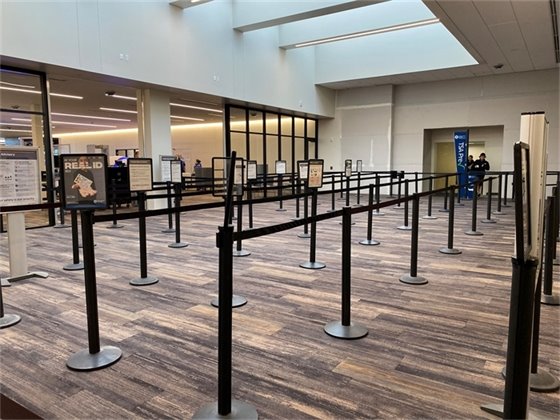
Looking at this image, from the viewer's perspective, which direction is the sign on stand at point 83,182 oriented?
toward the camera

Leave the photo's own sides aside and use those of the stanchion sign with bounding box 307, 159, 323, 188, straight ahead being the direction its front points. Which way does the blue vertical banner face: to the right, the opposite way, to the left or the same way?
the same way

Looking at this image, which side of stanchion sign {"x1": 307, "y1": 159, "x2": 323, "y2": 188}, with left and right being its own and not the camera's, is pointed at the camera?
front

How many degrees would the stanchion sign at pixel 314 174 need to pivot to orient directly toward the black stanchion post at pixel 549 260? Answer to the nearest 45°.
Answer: approximately 45° to its left

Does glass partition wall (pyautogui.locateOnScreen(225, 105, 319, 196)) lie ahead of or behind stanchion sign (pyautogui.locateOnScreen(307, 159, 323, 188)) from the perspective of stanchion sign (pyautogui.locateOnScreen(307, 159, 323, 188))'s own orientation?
behind

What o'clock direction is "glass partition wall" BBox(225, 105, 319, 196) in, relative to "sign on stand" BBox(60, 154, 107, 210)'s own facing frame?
The glass partition wall is roughly at 7 o'clock from the sign on stand.

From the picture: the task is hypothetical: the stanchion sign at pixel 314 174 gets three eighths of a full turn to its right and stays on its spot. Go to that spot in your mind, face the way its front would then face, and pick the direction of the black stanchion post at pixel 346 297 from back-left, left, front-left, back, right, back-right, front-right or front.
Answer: back-left

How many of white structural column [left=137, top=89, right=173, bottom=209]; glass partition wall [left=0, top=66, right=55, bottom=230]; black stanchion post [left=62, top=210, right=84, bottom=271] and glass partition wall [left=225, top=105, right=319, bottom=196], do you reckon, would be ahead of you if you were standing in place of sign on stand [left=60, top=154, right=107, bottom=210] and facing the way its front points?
0

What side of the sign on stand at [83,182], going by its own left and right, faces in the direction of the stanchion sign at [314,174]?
left

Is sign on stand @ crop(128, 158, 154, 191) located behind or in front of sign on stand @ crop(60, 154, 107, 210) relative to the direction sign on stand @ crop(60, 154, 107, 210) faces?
behind

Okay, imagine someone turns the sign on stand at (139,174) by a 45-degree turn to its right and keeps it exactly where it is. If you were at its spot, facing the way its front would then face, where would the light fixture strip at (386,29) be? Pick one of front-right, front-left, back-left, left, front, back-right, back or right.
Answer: back

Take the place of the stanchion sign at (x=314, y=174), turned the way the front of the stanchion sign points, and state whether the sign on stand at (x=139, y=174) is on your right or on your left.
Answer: on your right

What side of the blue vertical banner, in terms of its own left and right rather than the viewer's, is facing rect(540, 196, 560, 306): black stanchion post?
front

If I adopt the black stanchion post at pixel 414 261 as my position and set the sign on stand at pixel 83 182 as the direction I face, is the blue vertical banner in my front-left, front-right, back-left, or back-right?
back-right

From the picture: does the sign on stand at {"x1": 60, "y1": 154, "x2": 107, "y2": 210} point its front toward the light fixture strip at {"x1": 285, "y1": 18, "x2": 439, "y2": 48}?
no

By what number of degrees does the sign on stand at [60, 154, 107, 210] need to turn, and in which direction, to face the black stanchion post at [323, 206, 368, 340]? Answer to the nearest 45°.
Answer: approximately 45° to its left

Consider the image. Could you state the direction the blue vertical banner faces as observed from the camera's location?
facing the viewer

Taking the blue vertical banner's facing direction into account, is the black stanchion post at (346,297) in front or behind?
in front

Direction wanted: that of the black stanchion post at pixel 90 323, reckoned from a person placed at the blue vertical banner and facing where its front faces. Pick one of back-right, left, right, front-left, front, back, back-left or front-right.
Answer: front

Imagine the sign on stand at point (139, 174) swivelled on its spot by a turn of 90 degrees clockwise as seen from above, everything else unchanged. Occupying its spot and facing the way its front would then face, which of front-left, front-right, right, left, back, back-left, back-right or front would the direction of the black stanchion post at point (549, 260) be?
back-left

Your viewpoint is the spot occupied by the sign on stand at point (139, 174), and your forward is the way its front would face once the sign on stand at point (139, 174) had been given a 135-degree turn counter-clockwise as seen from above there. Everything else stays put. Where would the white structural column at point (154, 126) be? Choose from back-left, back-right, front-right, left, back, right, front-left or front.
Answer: front-left
